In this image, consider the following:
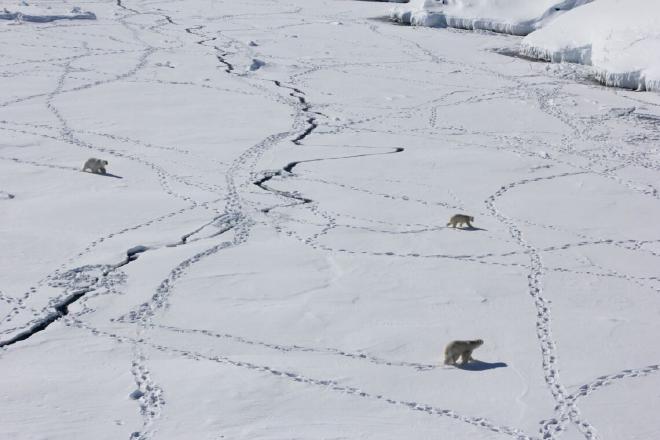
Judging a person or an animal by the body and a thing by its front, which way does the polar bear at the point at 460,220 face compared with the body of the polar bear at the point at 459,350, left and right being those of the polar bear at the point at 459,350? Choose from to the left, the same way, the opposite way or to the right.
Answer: the same way

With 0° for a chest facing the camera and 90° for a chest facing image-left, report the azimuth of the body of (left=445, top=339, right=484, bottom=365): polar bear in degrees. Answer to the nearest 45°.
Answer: approximately 270°

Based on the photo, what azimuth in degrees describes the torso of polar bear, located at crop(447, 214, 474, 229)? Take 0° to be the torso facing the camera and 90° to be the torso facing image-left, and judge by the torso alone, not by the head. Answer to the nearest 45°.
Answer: approximately 270°

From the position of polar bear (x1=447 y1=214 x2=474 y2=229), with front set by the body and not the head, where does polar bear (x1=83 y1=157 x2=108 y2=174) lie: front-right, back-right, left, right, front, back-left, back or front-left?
back

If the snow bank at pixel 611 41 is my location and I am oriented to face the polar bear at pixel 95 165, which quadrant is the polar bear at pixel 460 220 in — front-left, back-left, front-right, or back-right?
front-left

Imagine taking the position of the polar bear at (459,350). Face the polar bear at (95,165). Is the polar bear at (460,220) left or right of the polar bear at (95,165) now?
right
